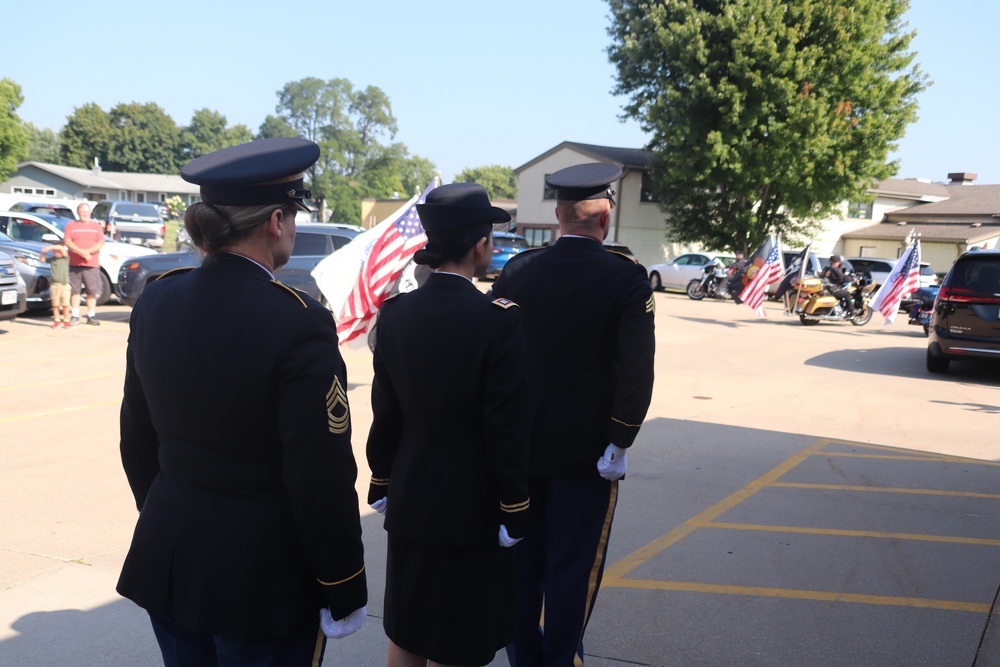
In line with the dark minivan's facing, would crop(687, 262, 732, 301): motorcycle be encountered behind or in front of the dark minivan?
in front

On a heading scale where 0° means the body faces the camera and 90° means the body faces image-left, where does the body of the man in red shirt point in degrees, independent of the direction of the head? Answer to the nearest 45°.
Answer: approximately 0°

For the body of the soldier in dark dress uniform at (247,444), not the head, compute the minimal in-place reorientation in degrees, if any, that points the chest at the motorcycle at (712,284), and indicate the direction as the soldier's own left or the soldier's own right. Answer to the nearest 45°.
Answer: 0° — they already face it

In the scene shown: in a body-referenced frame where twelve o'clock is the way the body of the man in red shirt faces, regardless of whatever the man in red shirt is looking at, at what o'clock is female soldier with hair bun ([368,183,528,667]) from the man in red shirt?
The female soldier with hair bun is roughly at 12 o'clock from the man in red shirt.

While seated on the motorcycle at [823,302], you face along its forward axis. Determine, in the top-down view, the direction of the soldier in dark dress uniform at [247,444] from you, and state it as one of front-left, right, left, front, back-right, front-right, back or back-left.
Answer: right

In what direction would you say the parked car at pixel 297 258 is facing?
to the viewer's left

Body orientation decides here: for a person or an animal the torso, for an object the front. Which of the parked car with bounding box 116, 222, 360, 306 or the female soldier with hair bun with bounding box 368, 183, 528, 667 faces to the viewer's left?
the parked car

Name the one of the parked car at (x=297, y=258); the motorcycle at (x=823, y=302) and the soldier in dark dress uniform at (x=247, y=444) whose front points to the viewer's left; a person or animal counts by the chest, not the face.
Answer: the parked car

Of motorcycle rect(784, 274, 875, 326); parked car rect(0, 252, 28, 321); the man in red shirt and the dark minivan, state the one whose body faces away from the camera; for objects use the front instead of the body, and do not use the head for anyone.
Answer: the dark minivan

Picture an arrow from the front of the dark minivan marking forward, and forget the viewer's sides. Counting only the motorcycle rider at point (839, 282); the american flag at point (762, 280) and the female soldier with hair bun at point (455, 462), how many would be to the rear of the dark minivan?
1

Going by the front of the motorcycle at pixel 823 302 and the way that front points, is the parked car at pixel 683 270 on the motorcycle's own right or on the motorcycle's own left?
on the motorcycle's own left

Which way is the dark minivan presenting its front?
away from the camera

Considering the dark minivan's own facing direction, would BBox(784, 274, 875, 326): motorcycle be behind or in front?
in front

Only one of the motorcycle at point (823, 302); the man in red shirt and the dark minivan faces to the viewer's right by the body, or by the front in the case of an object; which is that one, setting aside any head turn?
the motorcycle

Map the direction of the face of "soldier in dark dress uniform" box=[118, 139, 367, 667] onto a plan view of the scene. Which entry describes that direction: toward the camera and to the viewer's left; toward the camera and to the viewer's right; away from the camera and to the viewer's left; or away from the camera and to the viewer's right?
away from the camera and to the viewer's right

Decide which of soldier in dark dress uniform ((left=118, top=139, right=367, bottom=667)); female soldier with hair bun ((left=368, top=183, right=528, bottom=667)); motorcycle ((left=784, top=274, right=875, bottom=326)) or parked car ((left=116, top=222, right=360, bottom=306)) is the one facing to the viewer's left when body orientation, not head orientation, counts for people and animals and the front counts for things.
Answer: the parked car

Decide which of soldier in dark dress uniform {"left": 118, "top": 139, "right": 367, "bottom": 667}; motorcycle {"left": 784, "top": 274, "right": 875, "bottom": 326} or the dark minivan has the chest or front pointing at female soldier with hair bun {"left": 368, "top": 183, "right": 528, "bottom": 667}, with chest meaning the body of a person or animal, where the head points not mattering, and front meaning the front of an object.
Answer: the soldier in dark dress uniform

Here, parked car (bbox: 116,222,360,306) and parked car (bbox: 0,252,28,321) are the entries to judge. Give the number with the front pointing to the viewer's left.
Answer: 1
